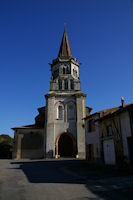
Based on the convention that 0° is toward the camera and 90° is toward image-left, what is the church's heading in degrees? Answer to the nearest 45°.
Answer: approximately 0°

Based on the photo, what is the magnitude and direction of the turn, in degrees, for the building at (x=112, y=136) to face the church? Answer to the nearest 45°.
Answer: approximately 90° to its right

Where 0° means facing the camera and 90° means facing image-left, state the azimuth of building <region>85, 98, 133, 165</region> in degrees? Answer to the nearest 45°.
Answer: approximately 45°
